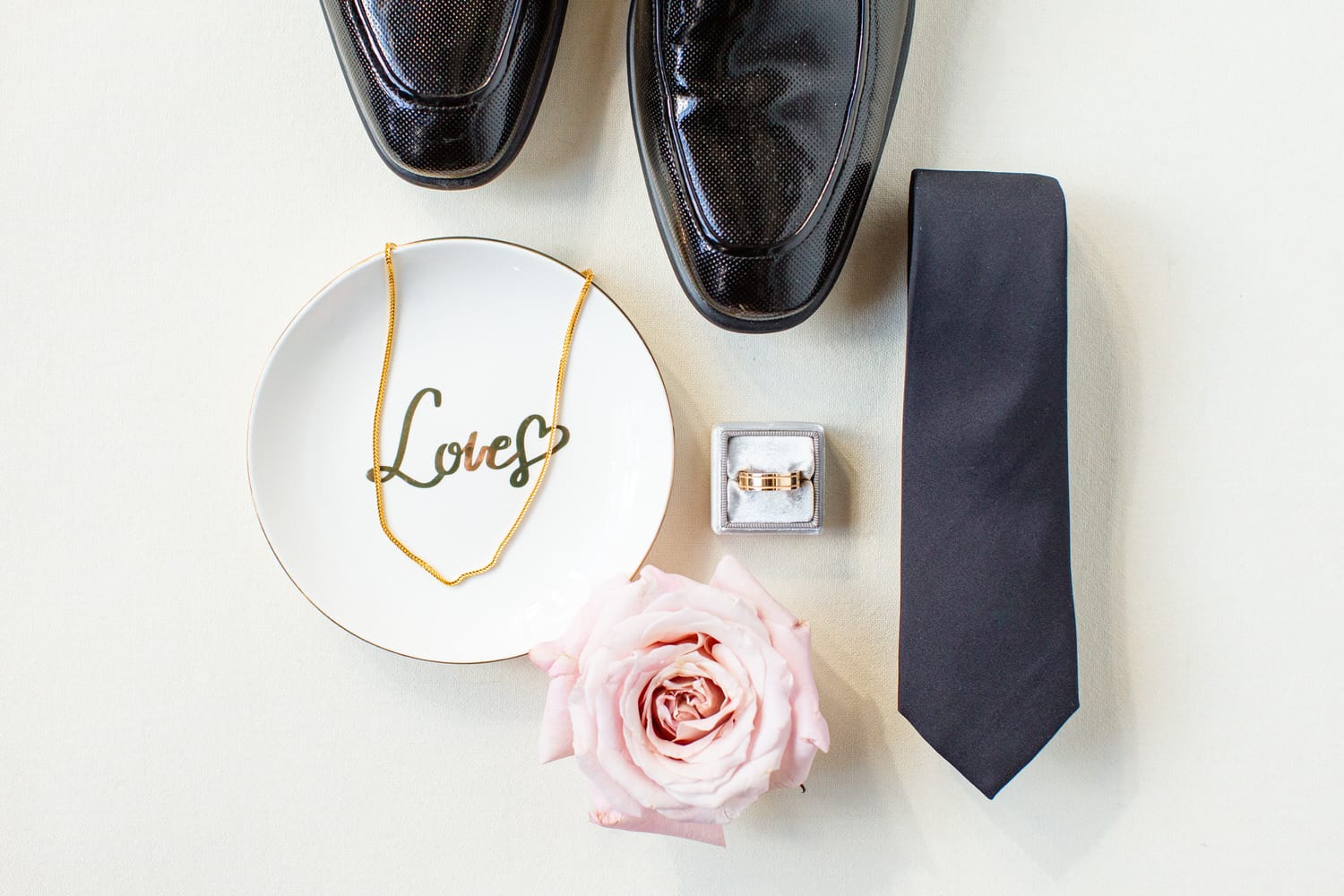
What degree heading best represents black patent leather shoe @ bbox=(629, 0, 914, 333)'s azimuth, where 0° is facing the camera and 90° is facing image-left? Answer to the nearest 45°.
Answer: approximately 0°

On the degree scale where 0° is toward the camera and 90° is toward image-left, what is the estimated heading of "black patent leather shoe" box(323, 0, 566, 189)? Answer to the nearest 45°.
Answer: approximately 0°
